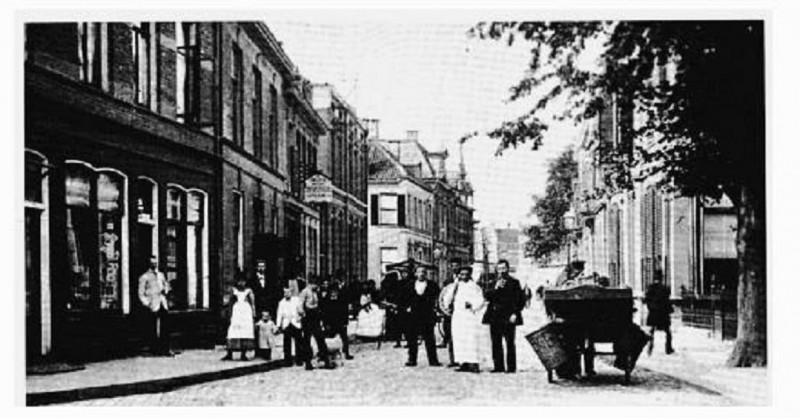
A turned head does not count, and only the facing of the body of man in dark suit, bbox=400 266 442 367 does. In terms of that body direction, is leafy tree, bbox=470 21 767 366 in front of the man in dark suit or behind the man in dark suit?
in front

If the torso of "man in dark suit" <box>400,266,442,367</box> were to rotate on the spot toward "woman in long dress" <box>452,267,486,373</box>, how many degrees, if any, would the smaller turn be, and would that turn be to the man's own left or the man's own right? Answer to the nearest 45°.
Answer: approximately 45° to the man's own left

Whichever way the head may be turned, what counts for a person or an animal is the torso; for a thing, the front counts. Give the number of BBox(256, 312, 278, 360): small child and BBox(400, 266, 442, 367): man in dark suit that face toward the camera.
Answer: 2

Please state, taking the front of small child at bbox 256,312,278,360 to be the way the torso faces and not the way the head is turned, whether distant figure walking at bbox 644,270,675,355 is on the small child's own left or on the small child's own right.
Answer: on the small child's own left

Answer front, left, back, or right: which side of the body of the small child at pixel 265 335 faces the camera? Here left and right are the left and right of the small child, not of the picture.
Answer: front

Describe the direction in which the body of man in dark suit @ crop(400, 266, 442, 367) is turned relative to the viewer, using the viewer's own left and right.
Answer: facing the viewer
